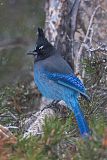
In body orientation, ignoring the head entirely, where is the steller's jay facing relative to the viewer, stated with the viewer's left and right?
facing to the left of the viewer
